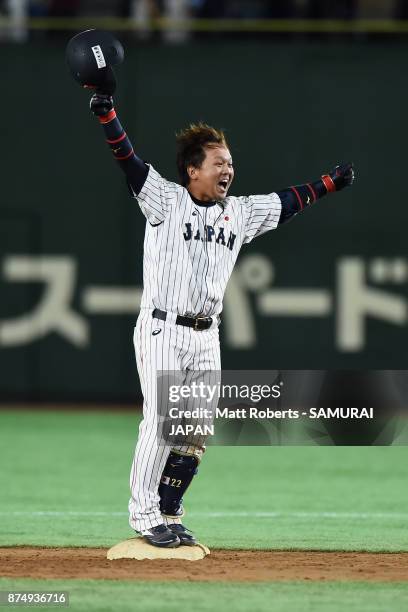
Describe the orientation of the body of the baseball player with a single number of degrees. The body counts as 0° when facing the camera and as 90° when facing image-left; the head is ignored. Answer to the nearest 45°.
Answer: approximately 315°
